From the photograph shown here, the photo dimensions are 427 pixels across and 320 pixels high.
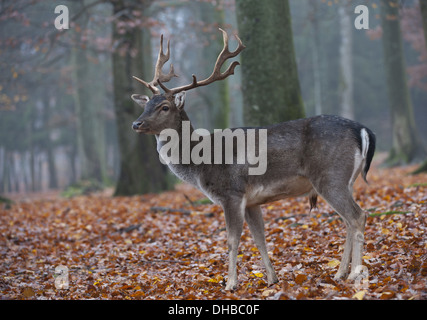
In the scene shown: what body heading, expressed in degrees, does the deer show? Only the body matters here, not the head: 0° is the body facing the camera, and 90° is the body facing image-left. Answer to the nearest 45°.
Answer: approximately 90°

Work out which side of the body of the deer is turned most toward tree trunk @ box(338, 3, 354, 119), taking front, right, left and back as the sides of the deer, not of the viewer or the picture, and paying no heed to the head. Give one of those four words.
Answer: right

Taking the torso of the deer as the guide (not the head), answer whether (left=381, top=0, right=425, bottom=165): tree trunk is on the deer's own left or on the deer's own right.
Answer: on the deer's own right

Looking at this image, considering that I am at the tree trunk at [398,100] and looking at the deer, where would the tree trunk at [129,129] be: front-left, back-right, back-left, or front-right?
front-right

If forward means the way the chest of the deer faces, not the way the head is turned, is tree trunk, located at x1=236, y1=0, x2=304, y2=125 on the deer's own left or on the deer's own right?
on the deer's own right
